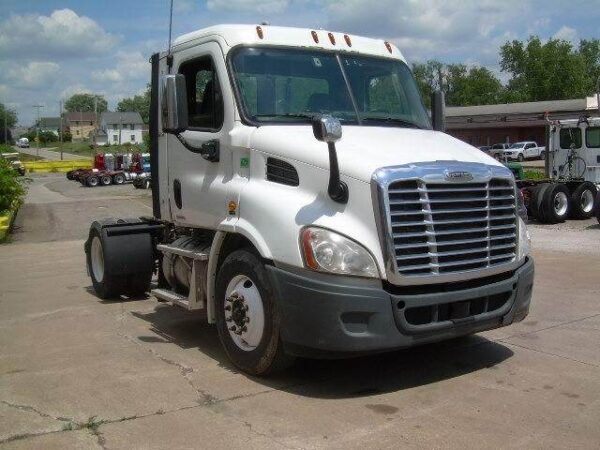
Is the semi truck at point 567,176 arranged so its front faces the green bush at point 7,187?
no

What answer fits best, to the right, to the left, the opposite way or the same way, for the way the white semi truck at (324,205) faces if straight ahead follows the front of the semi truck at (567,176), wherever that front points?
to the right

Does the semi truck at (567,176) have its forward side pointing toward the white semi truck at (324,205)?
no

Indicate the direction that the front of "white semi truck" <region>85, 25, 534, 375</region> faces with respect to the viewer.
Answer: facing the viewer and to the right of the viewer

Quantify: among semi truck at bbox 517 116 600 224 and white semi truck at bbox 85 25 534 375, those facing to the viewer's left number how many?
0

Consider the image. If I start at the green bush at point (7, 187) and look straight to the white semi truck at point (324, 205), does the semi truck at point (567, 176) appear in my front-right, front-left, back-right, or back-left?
front-left

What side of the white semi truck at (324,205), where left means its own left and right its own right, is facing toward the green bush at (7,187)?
back

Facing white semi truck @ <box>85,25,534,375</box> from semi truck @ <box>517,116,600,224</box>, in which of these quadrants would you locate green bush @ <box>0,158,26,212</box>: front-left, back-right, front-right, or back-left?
front-right

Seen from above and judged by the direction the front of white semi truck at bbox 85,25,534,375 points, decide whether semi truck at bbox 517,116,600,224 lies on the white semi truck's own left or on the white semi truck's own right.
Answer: on the white semi truck's own left
